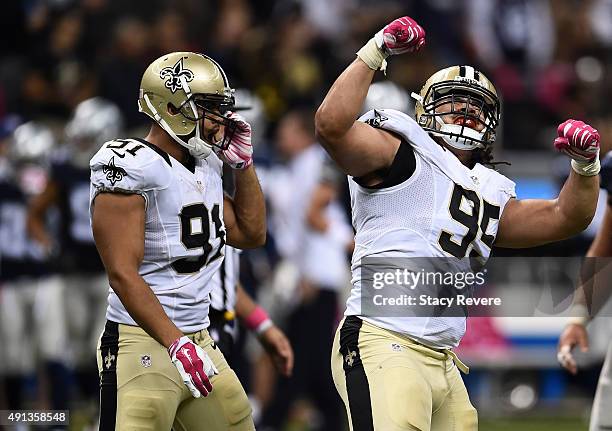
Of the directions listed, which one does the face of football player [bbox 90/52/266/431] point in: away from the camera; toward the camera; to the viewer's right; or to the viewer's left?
to the viewer's right

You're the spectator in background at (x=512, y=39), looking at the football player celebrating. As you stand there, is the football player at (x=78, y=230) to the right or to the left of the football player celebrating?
right

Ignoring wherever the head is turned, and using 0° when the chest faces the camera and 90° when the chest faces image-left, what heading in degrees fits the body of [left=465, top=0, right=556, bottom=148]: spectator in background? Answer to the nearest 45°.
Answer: approximately 0°

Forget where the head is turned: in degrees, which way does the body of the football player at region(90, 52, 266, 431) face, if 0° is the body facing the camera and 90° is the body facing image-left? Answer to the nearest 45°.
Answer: approximately 315°

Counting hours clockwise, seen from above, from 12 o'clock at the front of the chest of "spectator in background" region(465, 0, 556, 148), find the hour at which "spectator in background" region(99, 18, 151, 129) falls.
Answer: "spectator in background" region(99, 18, 151, 129) is roughly at 2 o'clock from "spectator in background" region(465, 0, 556, 148).

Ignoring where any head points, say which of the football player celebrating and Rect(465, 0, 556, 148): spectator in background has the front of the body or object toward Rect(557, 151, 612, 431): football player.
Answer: the spectator in background

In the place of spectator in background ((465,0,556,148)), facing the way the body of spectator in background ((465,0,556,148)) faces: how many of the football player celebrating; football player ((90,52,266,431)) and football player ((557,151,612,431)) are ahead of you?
3

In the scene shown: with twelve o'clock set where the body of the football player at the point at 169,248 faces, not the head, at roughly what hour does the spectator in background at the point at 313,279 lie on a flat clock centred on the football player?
The spectator in background is roughly at 8 o'clock from the football player.

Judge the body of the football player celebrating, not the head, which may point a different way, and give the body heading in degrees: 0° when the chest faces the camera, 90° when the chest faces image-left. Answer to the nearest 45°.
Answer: approximately 315°
